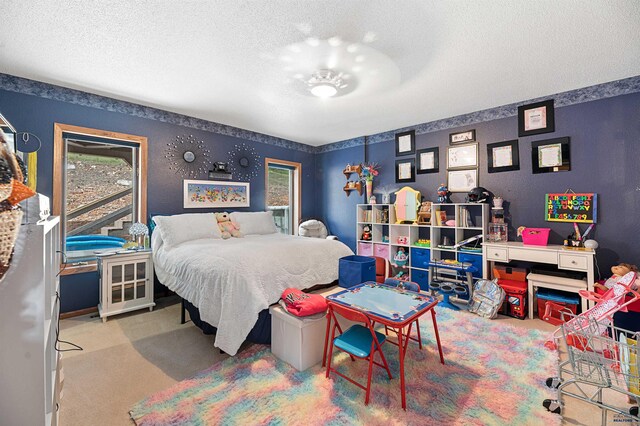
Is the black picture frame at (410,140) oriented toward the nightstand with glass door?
yes

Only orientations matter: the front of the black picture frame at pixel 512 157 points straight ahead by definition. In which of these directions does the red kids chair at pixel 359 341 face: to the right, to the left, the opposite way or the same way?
the opposite way

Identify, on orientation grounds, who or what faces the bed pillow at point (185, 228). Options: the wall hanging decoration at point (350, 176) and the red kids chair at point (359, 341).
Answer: the wall hanging decoration

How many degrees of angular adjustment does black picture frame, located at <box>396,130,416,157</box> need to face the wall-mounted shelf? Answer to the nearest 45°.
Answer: approximately 45° to its right

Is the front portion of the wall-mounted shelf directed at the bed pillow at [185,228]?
yes

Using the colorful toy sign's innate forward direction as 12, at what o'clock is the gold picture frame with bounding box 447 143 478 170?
The gold picture frame is roughly at 3 o'clock from the colorful toy sign.

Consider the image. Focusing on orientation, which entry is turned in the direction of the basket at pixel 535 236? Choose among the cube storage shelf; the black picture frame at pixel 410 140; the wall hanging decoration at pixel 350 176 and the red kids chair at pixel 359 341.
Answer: the red kids chair

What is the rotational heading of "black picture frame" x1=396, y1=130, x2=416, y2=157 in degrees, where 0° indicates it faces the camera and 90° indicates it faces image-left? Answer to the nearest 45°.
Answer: approximately 45°

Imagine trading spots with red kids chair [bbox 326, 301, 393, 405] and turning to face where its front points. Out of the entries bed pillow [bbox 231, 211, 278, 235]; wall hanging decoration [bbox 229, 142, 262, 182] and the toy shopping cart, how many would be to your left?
2
